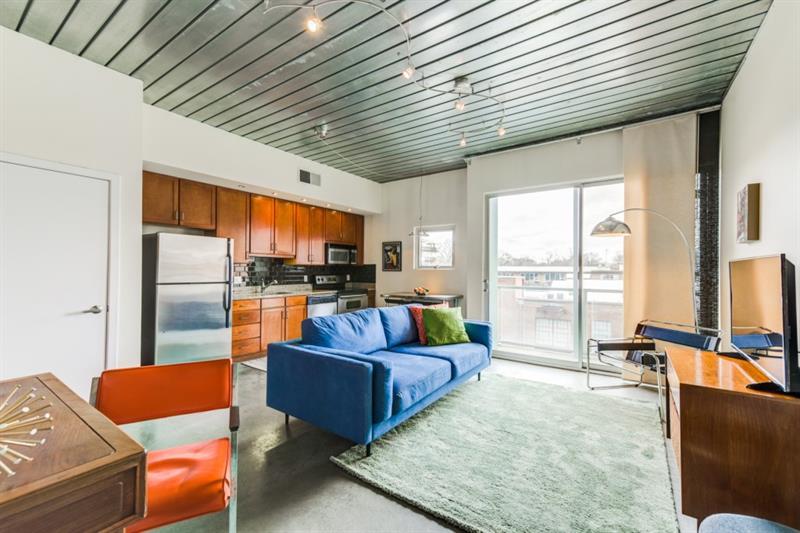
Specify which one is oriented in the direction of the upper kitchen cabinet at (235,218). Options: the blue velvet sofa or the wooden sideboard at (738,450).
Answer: the wooden sideboard

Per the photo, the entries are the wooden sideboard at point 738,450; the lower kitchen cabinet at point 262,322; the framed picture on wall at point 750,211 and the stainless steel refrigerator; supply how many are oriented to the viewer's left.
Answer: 2

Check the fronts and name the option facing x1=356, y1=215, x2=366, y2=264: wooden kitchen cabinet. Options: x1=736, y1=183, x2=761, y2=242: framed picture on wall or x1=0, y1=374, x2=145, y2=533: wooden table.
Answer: the framed picture on wall

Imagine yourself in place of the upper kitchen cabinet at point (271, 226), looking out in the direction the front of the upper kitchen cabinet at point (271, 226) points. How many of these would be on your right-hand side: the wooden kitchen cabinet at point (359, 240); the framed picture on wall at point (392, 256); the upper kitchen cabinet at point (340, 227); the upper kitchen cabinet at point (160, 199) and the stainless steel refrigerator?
2

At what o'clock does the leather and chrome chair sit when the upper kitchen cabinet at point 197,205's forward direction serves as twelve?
The leather and chrome chair is roughly at 12 o'clock from the upper kitchen cabinet.

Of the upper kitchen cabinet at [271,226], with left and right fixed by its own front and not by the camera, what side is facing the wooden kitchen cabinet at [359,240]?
left

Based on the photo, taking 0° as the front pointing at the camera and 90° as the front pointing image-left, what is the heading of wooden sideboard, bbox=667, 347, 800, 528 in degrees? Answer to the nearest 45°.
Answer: approximately 90°

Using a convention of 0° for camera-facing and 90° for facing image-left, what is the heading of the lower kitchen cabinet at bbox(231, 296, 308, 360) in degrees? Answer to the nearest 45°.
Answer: approximately 315°

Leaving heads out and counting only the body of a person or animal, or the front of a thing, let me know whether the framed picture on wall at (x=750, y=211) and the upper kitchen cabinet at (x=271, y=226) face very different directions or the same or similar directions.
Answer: very different directions
